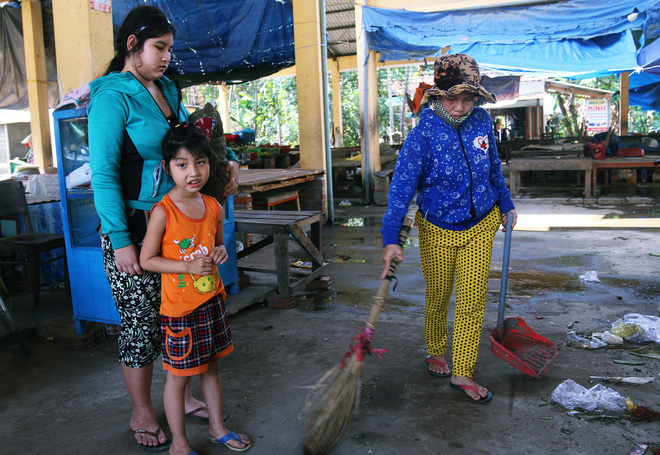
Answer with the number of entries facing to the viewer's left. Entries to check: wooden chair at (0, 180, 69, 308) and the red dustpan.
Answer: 0

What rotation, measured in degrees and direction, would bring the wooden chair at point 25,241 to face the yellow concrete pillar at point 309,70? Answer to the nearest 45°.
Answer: approximately 90° to its left

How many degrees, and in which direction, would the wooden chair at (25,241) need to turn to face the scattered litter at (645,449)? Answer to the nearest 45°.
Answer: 0° — it already faces it

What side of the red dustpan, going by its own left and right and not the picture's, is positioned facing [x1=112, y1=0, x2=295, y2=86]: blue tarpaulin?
back

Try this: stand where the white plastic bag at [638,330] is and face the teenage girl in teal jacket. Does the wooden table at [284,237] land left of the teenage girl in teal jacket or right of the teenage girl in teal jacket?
right

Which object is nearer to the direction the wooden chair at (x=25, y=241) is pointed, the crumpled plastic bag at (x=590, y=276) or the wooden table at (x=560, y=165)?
the crumpled plastic bag

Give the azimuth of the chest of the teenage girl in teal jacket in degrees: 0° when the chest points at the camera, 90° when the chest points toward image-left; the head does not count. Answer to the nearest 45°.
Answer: approximately 315°

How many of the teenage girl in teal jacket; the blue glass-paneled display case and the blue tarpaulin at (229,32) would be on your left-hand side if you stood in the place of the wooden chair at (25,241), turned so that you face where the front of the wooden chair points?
1

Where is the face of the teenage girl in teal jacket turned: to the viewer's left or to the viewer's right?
to the viewer's right

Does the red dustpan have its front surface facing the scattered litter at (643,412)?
yes
